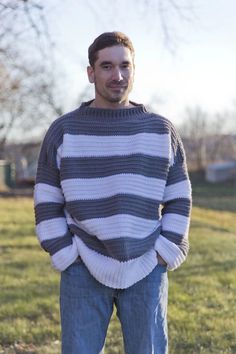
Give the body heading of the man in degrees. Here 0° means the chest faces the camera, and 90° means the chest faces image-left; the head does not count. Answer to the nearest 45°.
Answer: approximately 0°
